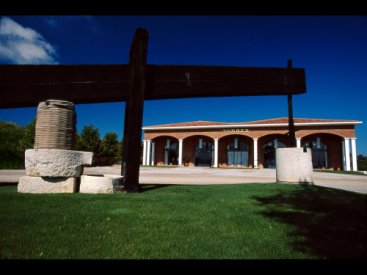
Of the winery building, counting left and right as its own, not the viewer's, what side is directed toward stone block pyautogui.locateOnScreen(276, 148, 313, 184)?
front

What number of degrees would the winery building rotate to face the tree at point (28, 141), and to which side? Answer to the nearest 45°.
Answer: approximately 45° to its right

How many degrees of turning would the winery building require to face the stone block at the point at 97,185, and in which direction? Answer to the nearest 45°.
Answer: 0° — it already faces it

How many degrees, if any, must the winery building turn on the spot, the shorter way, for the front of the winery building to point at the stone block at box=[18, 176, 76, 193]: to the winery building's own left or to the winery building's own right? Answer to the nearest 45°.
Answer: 0° — it already faces it

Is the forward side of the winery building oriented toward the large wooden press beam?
yes

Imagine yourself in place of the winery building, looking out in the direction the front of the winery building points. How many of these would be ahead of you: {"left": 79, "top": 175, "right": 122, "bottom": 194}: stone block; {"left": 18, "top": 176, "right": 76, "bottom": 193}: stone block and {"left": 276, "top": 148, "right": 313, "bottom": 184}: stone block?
3

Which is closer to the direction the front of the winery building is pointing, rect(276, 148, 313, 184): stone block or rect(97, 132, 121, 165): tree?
the stone block

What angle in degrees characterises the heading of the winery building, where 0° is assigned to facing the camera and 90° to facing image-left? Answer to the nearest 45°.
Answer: approximately 0°

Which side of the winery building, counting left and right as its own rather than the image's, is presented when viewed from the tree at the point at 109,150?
right

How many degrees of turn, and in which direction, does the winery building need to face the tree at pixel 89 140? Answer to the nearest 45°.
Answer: approximately 45° to its right
